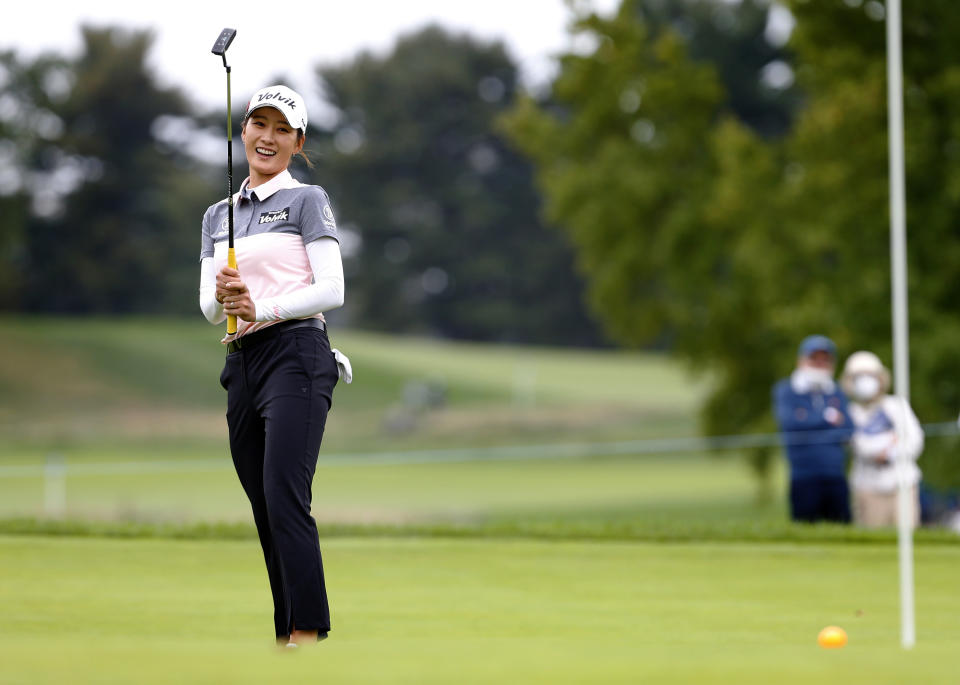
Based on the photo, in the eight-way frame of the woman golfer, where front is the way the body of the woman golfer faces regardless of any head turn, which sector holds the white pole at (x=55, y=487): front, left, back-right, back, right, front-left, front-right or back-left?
back-right

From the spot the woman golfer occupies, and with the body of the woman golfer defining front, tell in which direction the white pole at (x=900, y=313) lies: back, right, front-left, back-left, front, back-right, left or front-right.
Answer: back-left

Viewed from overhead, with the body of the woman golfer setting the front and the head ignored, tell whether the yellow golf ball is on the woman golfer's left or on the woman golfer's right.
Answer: on the woman golfer's left

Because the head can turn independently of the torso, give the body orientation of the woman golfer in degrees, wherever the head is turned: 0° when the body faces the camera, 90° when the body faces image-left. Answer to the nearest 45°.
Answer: approximately 45°

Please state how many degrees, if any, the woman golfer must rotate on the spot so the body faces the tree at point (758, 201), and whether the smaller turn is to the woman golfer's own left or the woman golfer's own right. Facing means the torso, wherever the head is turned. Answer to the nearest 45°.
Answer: approximately 180°
